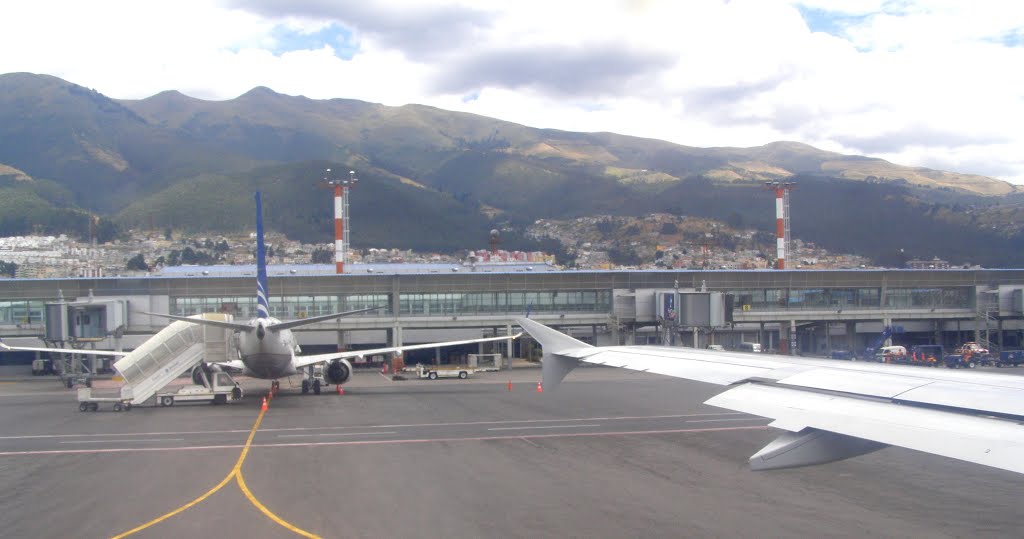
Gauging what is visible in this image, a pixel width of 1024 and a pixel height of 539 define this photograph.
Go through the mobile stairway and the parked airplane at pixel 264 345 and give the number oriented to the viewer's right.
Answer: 1

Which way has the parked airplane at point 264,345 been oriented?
away from the camera

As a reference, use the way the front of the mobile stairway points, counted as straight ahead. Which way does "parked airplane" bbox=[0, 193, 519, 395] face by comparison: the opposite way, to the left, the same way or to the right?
to the left

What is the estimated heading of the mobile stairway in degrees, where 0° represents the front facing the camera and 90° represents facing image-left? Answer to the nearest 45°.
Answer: approximately 270°

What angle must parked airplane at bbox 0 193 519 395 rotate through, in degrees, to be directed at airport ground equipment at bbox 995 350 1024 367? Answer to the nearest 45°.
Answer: approximately 90° to its right

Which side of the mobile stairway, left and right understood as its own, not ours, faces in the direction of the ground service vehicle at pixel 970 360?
front

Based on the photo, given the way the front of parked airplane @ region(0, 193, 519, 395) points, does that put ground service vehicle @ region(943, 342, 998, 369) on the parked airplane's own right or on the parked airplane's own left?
on the parked airplane's own right

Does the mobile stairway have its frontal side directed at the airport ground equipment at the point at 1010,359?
yes
